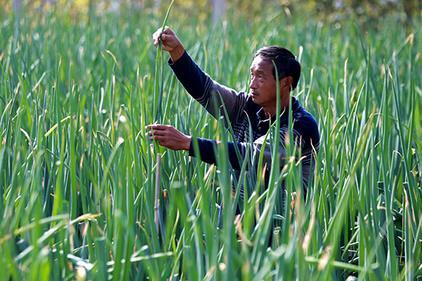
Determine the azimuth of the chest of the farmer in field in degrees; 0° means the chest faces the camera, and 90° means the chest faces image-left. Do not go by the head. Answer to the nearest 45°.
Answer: approximately 45°
